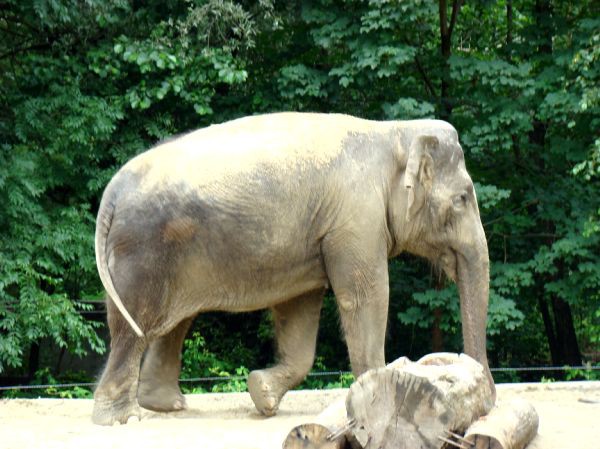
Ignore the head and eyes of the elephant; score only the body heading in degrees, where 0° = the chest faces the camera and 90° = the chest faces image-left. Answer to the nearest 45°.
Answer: approximately 270°

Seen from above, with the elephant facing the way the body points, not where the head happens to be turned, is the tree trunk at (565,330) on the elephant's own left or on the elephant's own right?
on the elephant's own left

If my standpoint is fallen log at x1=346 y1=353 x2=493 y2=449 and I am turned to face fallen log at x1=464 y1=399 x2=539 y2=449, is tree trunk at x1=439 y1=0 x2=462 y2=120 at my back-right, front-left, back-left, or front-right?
front-left

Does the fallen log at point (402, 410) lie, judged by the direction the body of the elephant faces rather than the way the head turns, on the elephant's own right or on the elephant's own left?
on the elephant's own right

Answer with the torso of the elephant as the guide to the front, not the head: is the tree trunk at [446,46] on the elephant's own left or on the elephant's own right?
on the elephant's own left

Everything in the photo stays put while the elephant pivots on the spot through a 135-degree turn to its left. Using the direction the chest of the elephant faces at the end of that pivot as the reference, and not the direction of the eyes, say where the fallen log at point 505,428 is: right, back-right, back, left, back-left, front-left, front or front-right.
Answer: back

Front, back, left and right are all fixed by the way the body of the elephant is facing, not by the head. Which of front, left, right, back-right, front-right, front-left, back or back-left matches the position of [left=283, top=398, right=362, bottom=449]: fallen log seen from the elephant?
right

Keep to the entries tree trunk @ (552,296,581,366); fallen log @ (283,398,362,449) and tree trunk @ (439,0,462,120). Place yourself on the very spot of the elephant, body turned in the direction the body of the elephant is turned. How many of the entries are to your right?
1
